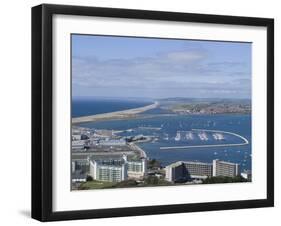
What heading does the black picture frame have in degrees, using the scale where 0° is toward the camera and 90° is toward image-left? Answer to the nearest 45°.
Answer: approximately 315°
